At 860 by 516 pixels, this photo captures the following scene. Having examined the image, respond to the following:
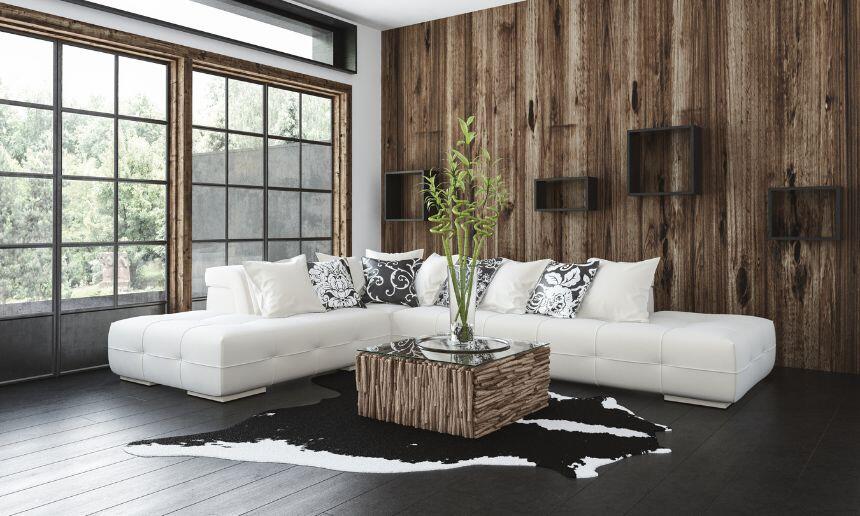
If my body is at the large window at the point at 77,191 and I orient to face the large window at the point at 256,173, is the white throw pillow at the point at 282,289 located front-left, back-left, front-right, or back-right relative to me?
front-right

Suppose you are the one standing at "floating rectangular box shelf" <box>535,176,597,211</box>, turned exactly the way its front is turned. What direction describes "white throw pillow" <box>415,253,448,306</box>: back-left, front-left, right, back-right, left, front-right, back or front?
front-right

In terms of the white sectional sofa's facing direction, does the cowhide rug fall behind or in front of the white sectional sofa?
in front

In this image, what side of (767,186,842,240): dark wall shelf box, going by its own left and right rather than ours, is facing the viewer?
front

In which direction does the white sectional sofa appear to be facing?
toward the camera

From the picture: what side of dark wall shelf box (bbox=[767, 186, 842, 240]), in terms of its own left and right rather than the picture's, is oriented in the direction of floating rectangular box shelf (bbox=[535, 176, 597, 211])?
right

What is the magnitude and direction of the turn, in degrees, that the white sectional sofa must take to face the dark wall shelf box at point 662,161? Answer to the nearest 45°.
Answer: approximately 135° to its left

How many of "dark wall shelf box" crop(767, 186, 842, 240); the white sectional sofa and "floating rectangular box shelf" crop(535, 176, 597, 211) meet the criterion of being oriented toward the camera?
3

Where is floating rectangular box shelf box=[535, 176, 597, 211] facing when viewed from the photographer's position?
facing the viewer

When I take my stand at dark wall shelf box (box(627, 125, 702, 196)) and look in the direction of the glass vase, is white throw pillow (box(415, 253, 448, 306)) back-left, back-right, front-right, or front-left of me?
front-right

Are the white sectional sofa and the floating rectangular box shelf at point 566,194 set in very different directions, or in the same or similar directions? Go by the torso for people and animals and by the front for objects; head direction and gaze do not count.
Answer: same or similar directions

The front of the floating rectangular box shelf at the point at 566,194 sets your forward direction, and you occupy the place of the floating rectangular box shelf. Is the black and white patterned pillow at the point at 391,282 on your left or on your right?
on your right

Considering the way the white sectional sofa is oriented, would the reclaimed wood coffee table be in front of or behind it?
in front

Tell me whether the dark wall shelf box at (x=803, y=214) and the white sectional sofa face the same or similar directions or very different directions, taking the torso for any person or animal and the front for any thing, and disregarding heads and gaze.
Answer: same or similar directions

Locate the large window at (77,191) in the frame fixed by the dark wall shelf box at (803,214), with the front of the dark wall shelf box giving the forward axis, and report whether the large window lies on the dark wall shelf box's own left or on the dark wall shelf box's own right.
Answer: on the dark wall shelf box's own right

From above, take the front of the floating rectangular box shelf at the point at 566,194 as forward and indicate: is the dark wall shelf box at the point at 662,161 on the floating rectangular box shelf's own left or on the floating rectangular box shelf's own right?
on the floating rectangular box shelf's own left

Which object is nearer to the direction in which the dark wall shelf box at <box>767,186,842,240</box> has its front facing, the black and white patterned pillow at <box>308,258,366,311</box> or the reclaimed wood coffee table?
the reclaimed wood coffee table
